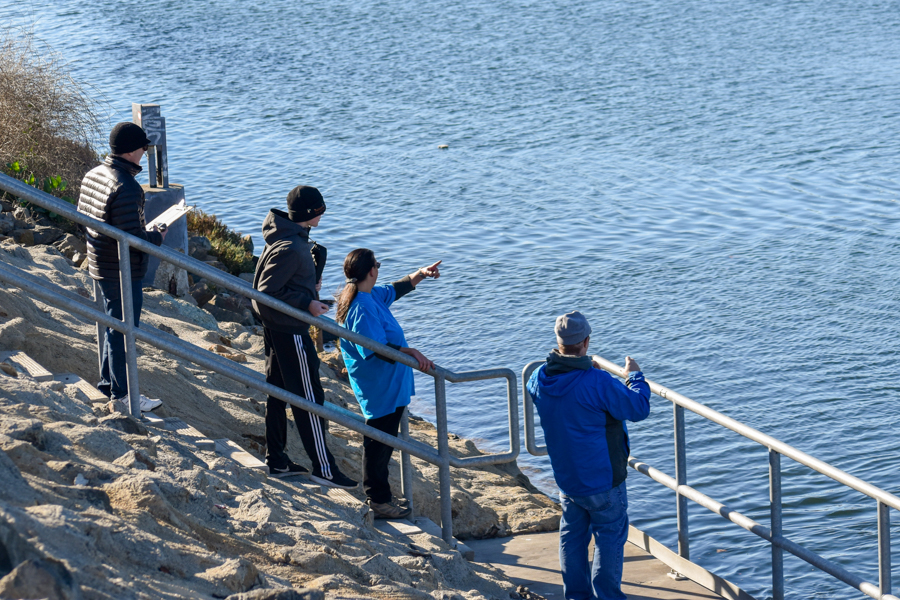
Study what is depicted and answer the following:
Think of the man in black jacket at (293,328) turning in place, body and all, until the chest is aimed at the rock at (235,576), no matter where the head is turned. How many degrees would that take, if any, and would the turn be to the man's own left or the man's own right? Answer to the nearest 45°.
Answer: approximately 135° to the man's own right

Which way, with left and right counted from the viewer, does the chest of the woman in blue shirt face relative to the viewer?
facing to the right of the viewer

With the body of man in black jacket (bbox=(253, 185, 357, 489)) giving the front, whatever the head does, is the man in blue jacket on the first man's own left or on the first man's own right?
on the first man's own right

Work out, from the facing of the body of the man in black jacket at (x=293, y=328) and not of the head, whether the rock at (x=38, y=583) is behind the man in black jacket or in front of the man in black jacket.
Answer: behind

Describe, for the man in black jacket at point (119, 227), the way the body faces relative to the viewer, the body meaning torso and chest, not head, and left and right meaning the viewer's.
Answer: facing away from the viewer and to the right of the viewer

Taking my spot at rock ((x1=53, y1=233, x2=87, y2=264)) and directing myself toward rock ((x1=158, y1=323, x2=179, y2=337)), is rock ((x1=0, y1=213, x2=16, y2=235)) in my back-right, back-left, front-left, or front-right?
back-right

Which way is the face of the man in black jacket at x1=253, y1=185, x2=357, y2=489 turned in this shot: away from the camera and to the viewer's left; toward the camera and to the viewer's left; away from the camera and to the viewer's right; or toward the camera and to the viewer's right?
away from the camera and to the viewer's right

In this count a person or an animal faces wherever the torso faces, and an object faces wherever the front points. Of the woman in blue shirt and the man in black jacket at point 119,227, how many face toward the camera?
0

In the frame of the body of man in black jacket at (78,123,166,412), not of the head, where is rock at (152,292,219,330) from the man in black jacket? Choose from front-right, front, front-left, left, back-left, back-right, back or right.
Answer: front-left

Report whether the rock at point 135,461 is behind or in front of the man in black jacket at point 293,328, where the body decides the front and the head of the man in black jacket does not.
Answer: behind

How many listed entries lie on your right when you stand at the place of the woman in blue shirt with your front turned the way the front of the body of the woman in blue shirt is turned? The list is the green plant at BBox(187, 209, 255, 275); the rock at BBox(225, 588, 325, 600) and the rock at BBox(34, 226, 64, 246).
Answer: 1
